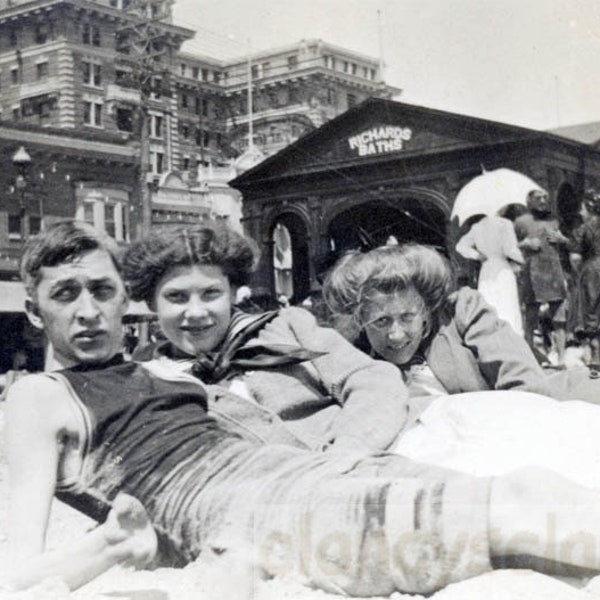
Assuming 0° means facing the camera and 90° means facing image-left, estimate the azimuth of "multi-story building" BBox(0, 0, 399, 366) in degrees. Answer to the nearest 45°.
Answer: approximately 315°

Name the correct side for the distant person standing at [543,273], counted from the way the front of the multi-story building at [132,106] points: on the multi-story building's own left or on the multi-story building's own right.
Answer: on the multi-story building's own left

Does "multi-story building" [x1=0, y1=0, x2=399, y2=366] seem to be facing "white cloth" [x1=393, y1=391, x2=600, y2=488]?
yes

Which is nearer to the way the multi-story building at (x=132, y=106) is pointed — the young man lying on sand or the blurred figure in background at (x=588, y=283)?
the young man lying on sand
